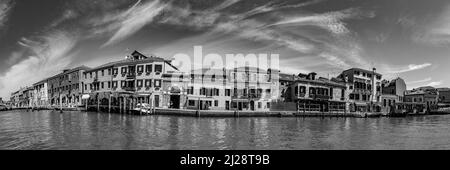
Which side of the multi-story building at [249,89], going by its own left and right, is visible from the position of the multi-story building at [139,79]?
right

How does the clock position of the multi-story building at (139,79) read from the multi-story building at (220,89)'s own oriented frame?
the multi-story building at (139,79) is roughly at 3 o'clock from the multi-story building at (220,89).

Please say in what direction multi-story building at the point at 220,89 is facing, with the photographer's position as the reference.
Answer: facing the viewer

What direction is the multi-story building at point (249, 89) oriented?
toward the camera
